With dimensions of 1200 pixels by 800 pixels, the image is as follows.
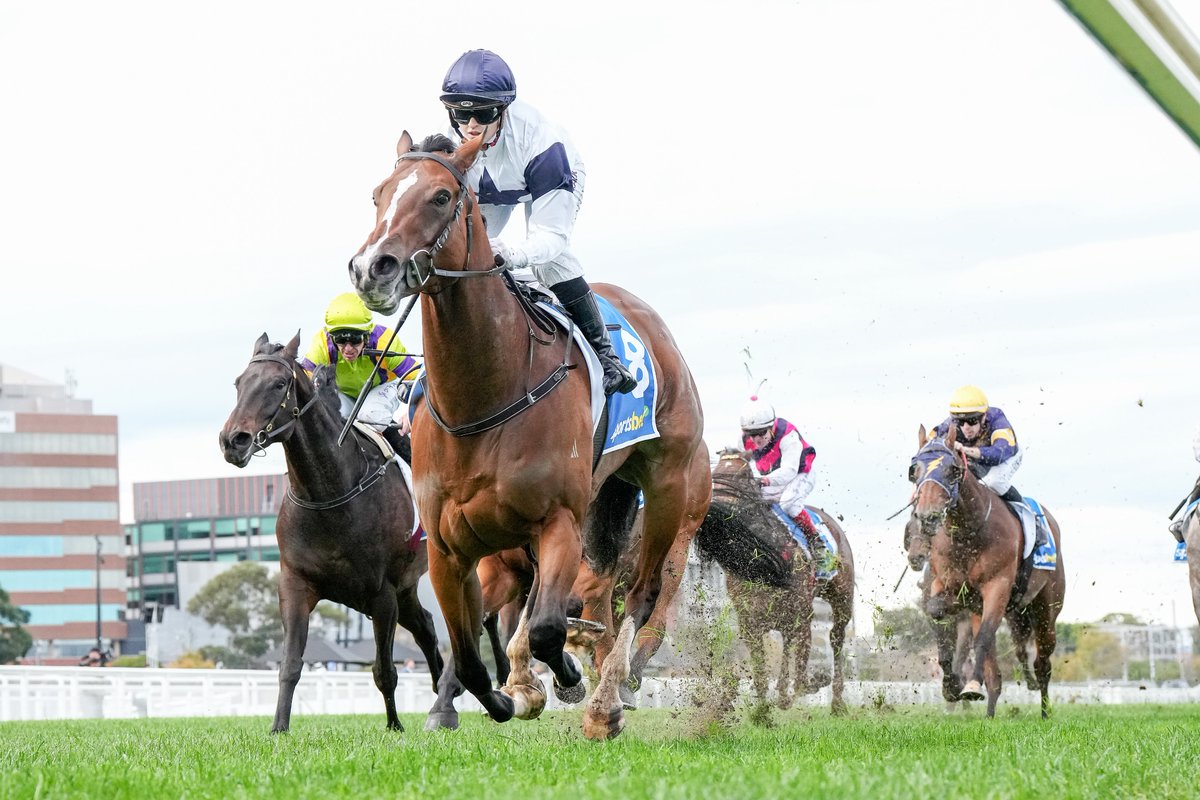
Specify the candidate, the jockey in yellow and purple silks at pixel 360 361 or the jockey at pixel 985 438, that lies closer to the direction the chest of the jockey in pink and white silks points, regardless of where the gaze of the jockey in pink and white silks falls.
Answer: the jockey in yellow and purple silks

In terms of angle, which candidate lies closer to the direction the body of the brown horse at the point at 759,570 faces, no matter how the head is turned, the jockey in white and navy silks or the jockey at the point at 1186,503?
the jockey in white and navy silks

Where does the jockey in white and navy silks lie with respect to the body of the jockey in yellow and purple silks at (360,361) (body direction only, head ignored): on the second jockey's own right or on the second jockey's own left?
on the second jockey's own left

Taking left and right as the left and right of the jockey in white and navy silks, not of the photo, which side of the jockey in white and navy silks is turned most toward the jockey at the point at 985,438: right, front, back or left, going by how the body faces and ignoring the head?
back

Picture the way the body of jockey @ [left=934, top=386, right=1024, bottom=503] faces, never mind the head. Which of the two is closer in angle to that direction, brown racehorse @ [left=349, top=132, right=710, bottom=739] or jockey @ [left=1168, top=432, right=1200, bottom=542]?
the brown racehorse

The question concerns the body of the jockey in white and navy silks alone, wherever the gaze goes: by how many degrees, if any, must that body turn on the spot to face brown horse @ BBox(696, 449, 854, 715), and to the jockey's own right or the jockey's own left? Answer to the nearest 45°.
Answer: approximately 135° to the jockey's own right

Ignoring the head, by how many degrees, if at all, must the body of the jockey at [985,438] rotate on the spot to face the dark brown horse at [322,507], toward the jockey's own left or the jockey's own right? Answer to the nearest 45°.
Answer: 0° — they already face it

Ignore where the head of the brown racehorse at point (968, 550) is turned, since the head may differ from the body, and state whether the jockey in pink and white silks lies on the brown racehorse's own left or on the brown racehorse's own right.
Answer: on the brown racehorse's own right
